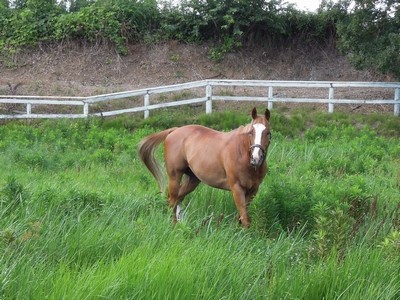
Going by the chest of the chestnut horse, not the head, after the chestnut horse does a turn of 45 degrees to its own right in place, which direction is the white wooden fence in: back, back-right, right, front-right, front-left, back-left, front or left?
back

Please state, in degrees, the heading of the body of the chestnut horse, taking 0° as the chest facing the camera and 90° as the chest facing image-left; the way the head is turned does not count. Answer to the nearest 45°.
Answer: approximately 315°
